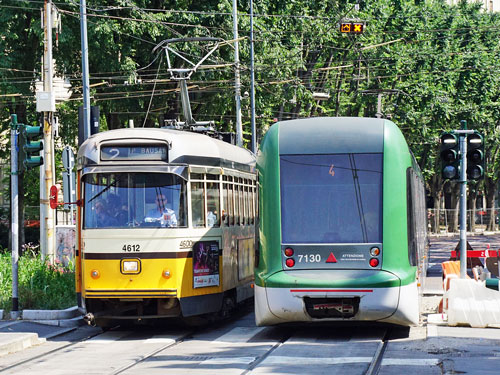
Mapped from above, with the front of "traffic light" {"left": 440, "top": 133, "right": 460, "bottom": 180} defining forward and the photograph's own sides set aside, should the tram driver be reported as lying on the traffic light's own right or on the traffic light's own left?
on the traffic light's own right

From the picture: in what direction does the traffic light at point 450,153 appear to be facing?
toward the camera

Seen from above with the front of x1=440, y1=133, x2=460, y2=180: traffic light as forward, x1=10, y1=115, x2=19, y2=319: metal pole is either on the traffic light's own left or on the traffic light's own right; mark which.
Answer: on the traffic light's own right

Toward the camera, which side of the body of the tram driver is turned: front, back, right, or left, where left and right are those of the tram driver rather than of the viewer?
front

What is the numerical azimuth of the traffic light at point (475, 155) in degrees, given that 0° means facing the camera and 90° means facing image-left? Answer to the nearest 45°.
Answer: approximately 0°
